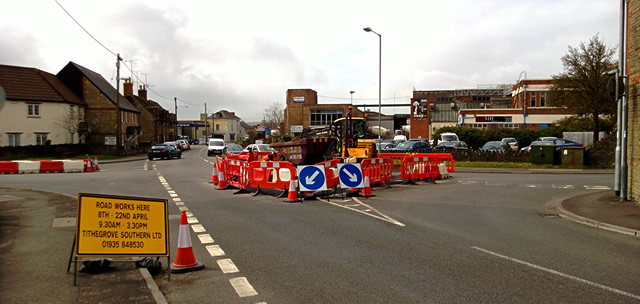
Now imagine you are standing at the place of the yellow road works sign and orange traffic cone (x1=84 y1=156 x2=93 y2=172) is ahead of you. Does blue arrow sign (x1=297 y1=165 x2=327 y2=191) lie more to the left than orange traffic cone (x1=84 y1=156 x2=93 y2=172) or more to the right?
right

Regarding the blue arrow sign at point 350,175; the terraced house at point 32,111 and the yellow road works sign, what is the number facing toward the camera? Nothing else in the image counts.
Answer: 3

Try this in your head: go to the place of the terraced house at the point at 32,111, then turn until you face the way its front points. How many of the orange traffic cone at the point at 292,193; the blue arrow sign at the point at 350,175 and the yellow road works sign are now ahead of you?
3

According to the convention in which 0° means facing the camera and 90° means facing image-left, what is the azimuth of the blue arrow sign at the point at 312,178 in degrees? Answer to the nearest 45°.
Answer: approximately 0°

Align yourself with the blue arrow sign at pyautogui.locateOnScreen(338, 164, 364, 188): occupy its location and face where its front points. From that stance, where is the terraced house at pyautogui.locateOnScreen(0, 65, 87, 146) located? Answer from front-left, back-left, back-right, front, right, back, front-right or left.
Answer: back-right

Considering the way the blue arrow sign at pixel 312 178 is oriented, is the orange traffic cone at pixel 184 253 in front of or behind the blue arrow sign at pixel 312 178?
in front

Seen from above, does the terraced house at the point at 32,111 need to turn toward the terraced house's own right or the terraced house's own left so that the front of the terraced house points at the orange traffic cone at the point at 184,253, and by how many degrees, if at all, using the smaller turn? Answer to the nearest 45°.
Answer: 0° — it already faces it

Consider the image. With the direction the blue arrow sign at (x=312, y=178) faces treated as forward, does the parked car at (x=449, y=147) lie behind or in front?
behind

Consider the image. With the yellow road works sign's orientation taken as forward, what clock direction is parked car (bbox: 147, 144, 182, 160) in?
The parked car is roughly at 6 o'clock from the yellow road works sign.

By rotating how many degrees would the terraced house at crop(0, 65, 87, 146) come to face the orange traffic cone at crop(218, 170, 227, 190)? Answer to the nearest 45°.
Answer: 0° — it already faces it

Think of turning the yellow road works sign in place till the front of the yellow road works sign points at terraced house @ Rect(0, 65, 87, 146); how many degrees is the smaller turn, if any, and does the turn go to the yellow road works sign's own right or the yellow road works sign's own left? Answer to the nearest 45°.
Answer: approximately 180°

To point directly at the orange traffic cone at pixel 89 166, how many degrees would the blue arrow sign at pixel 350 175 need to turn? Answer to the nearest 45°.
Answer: approximately 135° to its right

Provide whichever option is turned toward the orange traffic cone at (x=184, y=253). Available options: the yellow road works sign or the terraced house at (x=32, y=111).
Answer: the terraced house
